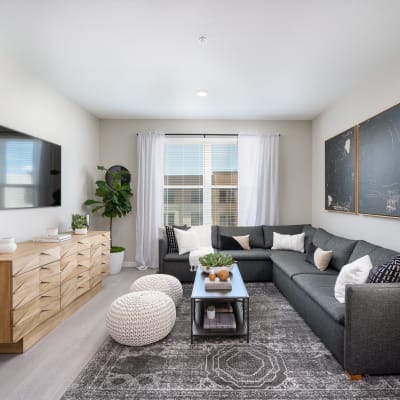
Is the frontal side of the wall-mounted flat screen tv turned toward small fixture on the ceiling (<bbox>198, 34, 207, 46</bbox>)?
yes

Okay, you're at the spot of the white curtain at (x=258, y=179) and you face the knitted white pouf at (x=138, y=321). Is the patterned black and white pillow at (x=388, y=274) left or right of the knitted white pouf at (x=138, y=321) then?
left

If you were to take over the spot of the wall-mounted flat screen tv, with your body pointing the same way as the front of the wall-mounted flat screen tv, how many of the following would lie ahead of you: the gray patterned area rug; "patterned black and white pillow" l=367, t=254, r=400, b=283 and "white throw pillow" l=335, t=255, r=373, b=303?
3

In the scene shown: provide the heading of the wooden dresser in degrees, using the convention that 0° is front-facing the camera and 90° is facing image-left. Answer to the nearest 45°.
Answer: approximately 315°

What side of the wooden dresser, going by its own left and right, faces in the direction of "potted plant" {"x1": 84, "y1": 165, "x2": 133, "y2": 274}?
left

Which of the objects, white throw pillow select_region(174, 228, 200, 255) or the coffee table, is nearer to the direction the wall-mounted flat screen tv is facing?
the coffee table

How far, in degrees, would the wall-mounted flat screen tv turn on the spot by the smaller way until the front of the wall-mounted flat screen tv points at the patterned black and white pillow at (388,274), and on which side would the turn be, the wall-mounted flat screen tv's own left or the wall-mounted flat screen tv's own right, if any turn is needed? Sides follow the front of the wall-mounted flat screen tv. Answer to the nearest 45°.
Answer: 0° — it already faces it

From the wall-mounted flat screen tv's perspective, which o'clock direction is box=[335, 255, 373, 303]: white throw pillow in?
The white throw pillow is roughly at 12 o'clock from the wall-mounted flat screen tv.

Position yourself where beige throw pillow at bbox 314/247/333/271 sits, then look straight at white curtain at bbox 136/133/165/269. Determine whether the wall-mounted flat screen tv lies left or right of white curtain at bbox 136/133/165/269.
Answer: left

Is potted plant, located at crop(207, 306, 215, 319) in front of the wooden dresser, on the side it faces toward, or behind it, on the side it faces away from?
in front

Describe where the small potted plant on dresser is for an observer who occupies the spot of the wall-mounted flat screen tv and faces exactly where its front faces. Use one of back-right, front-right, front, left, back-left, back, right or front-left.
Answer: left

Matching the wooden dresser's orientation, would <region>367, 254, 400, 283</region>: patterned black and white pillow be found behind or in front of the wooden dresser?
in front

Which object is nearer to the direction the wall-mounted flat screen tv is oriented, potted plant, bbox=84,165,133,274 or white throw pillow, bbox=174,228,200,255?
the white throw pillow
